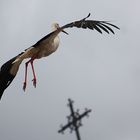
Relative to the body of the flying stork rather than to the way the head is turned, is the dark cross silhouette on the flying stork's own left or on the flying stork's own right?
on the flying stork's own left

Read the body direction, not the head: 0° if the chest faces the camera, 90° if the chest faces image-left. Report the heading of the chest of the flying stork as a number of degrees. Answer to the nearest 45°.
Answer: approximately 315°
